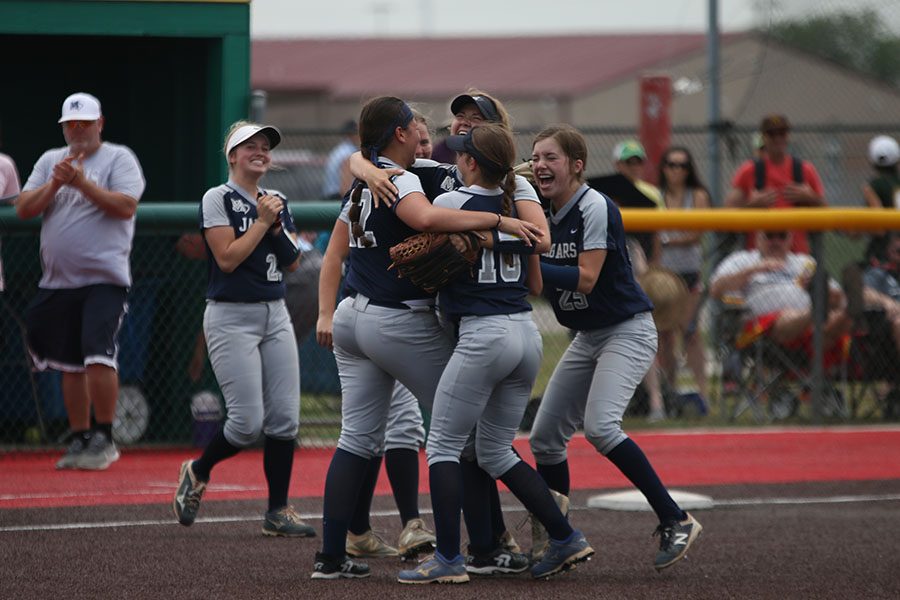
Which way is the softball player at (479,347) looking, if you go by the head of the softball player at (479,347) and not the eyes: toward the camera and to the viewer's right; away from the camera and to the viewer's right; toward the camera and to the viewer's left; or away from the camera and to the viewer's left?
away from the camera and to the viewer's left

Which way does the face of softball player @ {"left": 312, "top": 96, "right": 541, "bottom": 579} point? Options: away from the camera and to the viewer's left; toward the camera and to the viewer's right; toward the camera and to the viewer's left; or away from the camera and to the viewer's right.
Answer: away from the camera and to the viewer's right

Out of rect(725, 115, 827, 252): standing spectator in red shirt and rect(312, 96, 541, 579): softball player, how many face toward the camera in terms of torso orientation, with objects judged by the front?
1

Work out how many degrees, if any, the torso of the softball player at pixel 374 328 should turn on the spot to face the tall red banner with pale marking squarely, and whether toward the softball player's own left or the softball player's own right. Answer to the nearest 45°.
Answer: approximately 45° to the softball player's own left

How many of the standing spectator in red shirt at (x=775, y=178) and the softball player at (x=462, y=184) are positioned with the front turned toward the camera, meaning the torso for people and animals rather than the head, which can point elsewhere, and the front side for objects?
2

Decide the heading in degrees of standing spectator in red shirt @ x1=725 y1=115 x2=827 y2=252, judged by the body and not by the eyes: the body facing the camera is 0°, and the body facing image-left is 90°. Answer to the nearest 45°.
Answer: approximately 0°

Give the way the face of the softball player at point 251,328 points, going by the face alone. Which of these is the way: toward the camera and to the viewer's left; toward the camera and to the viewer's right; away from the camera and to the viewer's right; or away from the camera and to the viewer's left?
toward the camera and to the viewer's right

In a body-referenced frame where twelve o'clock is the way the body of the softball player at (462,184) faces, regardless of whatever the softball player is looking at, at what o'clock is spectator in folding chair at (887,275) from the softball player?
The spectator in folding chair is roughly at 7 o'clock from the softball player.

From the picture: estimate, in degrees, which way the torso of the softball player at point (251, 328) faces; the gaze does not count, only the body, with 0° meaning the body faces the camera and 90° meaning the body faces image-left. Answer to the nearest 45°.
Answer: approximately 315°

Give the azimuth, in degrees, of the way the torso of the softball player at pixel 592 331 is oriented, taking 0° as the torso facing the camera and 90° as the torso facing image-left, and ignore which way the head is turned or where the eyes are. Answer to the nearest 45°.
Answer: approximately 45°
